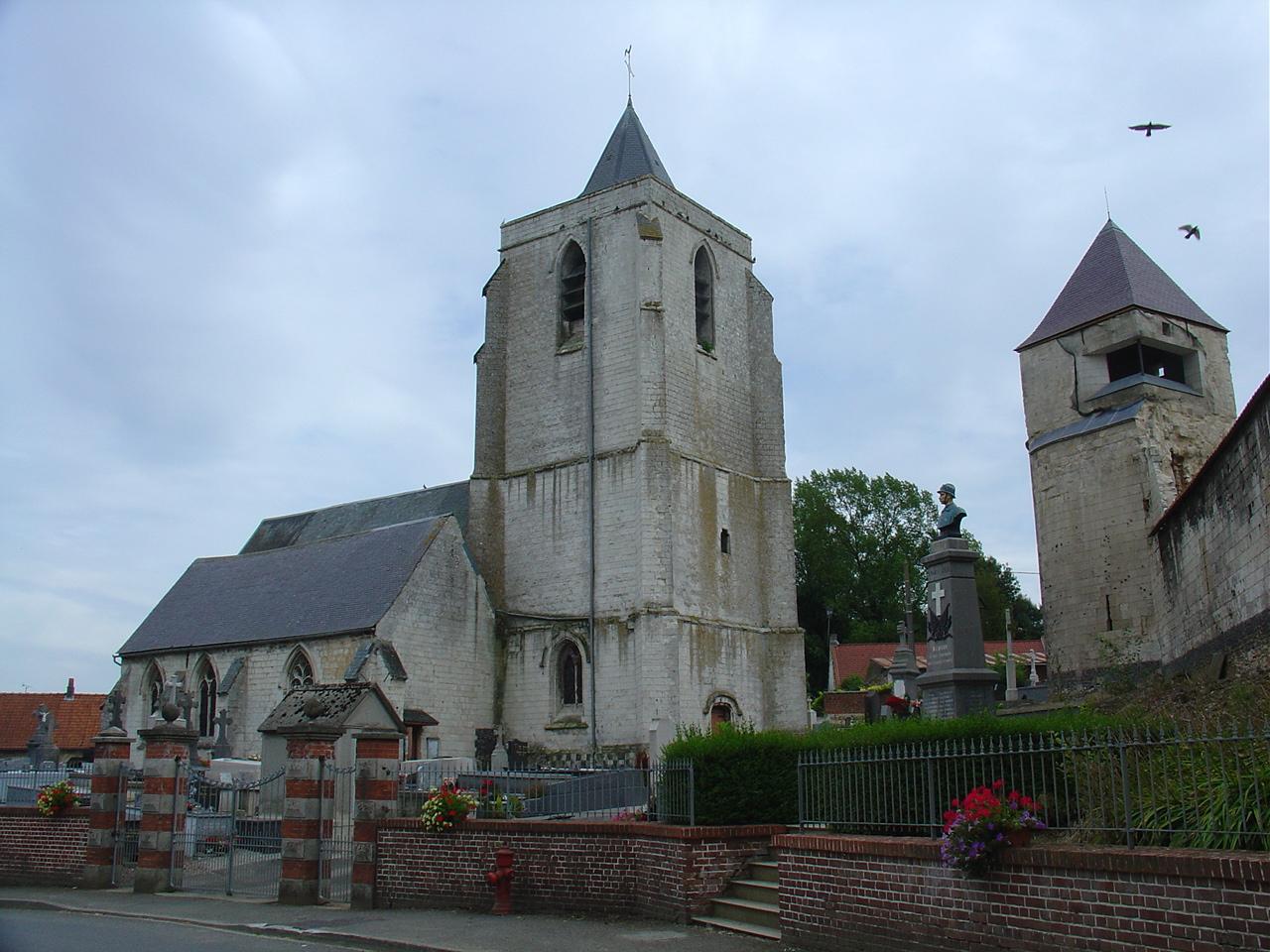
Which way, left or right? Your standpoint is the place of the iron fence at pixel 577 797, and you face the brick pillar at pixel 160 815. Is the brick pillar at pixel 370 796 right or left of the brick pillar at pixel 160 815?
left

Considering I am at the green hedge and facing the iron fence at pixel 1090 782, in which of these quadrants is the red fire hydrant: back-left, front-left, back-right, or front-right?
back-right

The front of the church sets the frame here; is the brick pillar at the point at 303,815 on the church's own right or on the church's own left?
on the church's own right

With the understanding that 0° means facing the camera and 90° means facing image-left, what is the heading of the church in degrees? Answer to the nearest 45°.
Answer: approximately 315°

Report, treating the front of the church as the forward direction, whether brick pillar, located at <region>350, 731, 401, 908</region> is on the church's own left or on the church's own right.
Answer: on the church's own right
